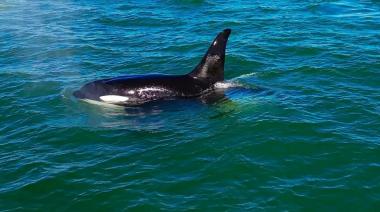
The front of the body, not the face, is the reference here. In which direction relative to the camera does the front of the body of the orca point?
to the viewer's left
